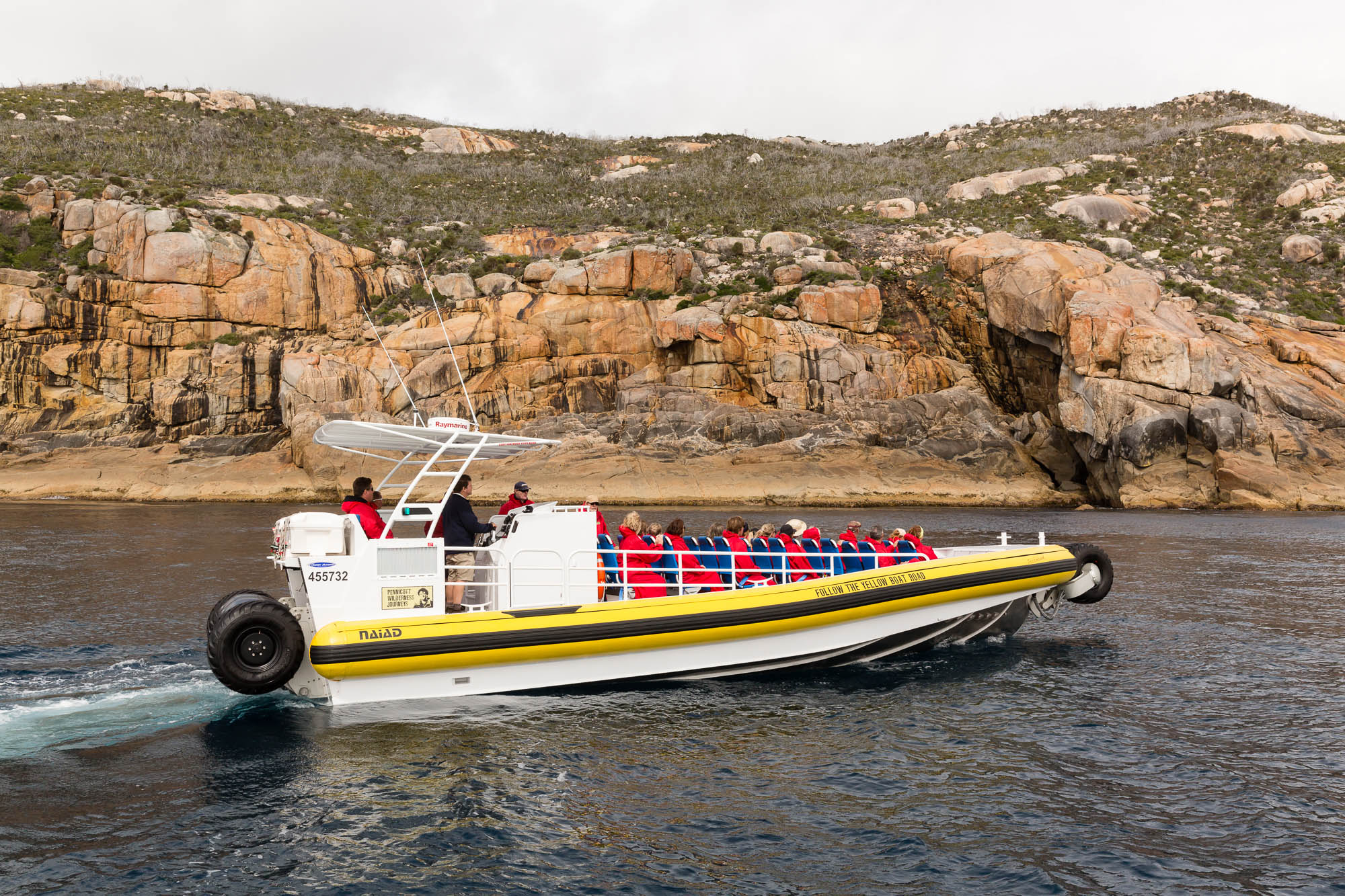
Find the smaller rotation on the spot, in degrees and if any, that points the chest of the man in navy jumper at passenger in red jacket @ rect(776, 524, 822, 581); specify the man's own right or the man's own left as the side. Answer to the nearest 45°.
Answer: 0° — they already face them

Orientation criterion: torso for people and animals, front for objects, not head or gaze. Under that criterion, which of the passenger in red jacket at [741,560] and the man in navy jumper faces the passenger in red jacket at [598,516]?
the man in navy jumper

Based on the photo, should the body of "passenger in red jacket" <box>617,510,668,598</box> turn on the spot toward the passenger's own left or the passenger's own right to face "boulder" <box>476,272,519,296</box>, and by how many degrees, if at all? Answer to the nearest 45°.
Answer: approximately 90° to the passenger's own left

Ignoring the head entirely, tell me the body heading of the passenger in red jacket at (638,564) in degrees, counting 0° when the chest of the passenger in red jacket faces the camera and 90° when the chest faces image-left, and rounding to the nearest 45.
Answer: approximately 270°

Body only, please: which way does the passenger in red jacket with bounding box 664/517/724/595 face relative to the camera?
to the viewer's right

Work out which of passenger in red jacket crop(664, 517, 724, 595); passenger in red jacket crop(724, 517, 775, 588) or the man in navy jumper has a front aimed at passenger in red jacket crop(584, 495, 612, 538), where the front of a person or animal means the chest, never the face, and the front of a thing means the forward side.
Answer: the man in navy jumper

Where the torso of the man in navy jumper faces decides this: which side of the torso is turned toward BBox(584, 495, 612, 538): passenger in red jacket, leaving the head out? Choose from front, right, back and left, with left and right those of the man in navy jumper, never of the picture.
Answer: front

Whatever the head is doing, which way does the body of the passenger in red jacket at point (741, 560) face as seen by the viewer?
to the viewer's right

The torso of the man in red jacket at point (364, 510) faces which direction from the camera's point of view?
to the viewer's right

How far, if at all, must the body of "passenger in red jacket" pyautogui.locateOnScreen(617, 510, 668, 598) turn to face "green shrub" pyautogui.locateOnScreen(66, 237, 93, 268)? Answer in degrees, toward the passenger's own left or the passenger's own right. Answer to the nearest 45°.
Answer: approximately 135° to the passenger's own left

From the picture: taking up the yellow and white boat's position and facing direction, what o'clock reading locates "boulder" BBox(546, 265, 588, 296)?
The boulder is roughly at 9 o'clock from the yellow and white boat.

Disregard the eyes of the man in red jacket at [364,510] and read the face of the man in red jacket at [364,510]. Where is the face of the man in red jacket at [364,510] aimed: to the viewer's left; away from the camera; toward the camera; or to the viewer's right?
to the viewer's right

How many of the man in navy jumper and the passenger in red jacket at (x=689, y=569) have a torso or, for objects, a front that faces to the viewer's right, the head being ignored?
2

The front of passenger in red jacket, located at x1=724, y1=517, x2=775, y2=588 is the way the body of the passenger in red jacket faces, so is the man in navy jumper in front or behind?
behind
